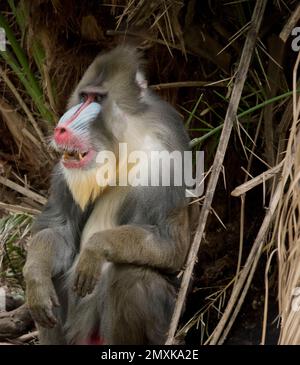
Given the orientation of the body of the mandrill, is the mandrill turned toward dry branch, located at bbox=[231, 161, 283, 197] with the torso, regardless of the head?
no

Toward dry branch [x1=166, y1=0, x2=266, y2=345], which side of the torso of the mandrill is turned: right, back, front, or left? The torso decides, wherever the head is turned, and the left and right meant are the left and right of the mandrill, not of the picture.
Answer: left

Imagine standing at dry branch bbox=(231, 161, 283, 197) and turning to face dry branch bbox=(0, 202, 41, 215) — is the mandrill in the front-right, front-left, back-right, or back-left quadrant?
front-left

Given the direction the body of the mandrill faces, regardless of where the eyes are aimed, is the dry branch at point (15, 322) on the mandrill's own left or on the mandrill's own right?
on the mandrill's own right

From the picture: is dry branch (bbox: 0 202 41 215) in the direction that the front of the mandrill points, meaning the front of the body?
no

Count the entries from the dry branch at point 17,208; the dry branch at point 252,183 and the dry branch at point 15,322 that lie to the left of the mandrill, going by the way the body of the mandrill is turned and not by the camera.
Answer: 1
